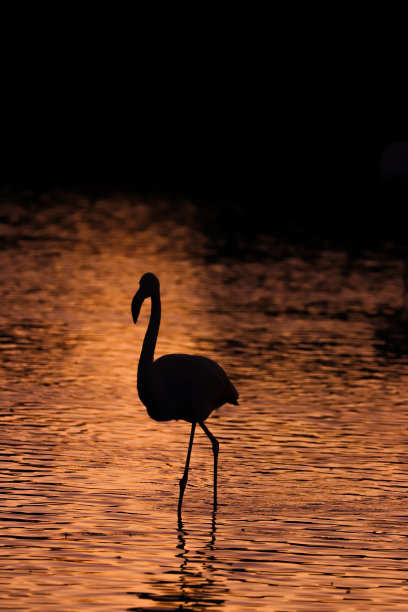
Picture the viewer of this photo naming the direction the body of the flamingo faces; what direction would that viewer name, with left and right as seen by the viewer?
facing to the left of the viewer
